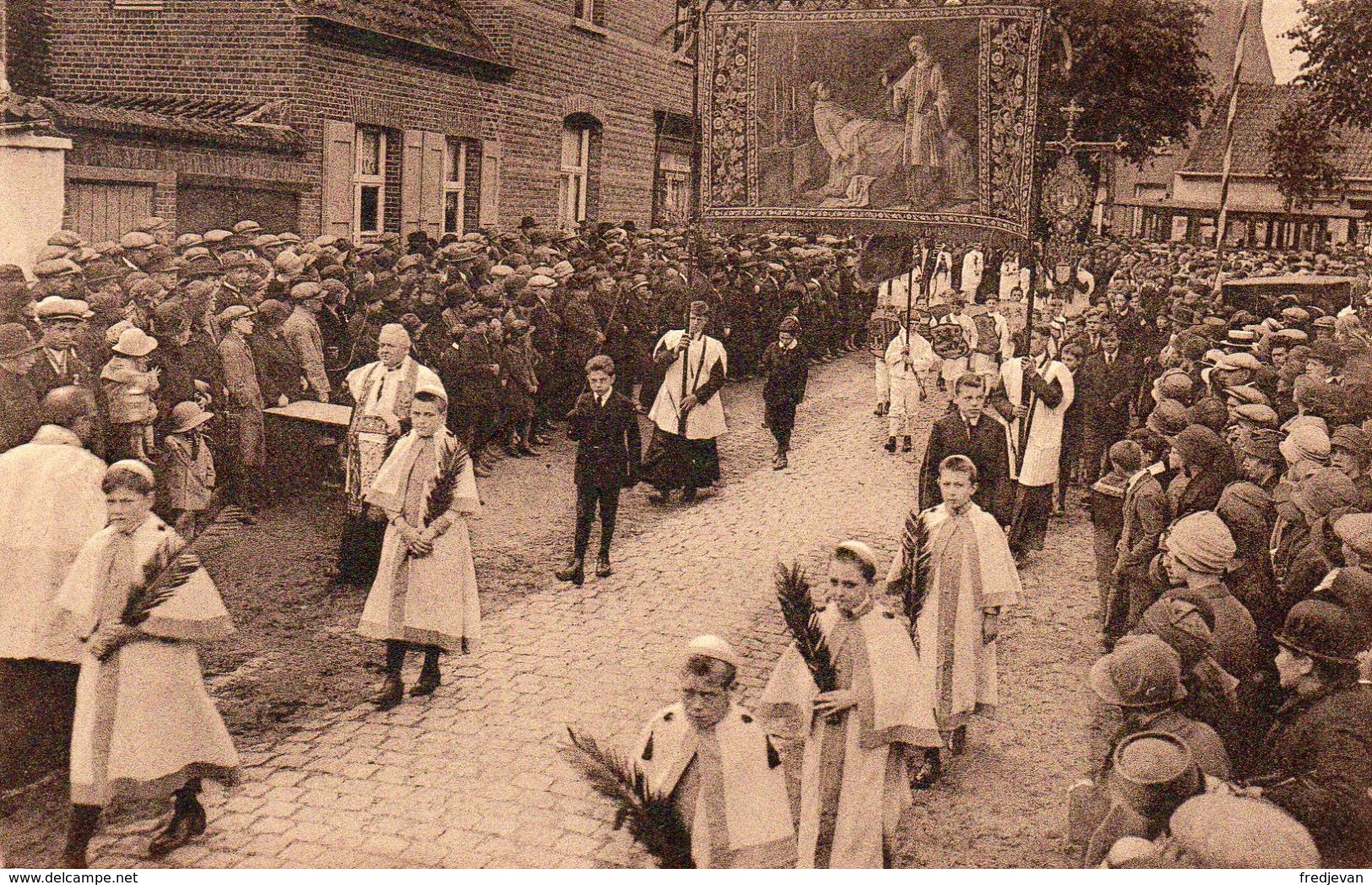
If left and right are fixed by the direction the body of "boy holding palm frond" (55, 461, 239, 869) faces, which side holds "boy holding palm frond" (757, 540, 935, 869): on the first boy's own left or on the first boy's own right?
on the first boy's own left

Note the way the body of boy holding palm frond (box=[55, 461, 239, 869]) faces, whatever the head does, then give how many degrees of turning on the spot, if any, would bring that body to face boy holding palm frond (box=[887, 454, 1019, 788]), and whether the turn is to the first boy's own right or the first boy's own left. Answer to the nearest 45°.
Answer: approximately 135° to the first boy's own left

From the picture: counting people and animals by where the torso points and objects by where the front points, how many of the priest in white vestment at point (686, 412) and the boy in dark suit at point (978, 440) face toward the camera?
2

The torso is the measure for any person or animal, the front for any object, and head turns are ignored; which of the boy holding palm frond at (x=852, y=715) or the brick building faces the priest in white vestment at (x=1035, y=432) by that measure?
the brick building

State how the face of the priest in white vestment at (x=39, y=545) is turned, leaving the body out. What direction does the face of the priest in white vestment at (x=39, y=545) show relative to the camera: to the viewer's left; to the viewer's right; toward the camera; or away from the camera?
away from the camera

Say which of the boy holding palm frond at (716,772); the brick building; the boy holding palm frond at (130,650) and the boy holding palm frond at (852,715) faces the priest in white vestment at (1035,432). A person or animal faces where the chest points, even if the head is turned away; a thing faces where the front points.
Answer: the brick building

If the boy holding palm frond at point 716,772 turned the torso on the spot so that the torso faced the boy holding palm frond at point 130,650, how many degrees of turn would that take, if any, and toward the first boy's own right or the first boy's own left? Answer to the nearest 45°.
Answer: approximately 90° to the first boy's own right

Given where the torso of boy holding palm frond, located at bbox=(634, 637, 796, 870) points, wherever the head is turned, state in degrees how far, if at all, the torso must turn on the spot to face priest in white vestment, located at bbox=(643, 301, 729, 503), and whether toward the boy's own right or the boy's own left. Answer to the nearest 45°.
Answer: approximately 180°

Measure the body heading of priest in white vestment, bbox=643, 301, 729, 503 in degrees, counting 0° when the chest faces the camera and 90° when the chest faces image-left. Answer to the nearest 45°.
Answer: approximately 0°

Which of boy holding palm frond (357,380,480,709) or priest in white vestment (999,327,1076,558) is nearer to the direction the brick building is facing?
the priest in white vestment
